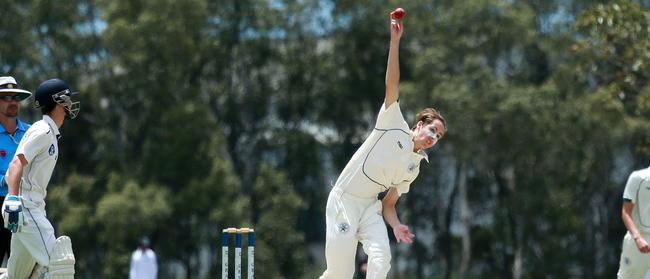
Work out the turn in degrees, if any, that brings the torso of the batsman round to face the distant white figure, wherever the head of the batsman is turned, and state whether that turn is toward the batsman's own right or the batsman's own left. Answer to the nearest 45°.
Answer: approximately 90° to the batsman's own left

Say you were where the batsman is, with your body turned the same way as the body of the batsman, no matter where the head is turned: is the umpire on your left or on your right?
on your left

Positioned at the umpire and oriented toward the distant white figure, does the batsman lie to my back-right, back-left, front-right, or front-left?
back-right

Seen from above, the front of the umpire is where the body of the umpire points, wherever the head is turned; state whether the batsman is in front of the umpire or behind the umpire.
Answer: in front

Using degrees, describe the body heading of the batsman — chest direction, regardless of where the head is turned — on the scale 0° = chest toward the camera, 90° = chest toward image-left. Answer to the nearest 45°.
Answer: approximately 270°

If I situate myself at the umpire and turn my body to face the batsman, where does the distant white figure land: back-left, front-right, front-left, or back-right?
back-left

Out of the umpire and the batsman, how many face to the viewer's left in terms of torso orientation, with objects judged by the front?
0

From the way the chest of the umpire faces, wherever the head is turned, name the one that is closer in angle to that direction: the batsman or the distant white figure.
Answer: the batsman

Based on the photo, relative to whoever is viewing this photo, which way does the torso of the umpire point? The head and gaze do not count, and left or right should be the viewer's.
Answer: facing the viewer and to the right of the viewer
